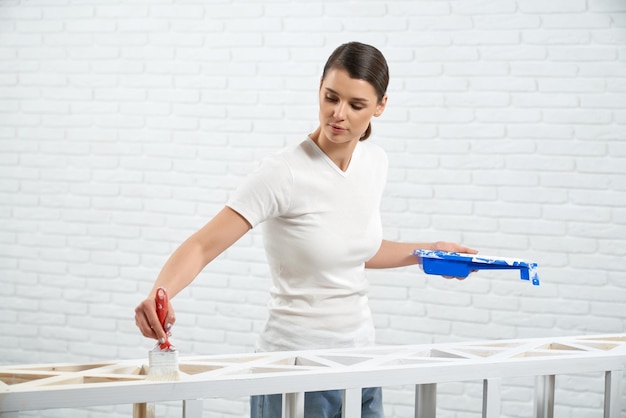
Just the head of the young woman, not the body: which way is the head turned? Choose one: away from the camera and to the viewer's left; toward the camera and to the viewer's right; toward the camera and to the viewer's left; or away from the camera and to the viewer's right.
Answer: toward the camera and to the viewer's left

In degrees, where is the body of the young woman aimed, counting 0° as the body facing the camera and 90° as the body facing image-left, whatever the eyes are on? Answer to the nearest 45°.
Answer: approximately 315°
